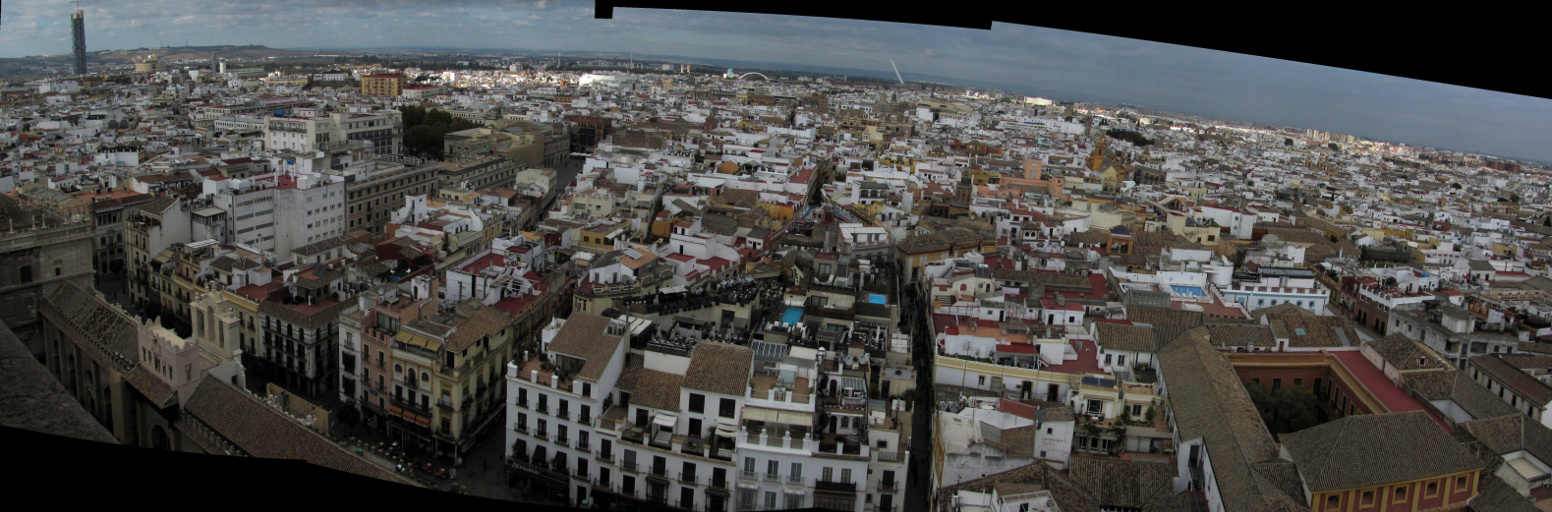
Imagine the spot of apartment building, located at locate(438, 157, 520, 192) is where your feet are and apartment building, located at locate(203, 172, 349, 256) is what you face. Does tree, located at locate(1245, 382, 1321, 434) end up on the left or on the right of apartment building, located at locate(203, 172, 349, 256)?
left

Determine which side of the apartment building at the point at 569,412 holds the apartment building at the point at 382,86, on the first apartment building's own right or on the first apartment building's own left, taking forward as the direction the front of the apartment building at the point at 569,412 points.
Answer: on the first apartment building's own right

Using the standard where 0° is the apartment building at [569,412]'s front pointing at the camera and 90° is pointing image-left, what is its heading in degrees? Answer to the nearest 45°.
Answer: approximately 45°

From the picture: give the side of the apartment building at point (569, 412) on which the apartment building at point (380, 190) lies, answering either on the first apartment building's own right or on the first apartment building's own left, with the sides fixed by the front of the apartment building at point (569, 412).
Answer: on the first apartment building's own right

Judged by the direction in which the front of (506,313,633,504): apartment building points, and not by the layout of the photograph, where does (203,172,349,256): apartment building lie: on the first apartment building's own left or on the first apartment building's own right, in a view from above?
on the first apartment building's own right

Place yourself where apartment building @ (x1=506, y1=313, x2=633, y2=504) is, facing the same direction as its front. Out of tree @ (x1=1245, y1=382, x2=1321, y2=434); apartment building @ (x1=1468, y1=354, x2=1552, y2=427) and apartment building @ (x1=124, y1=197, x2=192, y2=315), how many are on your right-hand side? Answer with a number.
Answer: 1

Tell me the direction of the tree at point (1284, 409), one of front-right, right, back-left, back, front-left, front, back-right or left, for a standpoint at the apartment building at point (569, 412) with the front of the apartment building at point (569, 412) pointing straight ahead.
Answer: back-left

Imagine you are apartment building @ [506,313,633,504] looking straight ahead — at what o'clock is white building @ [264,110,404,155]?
The white building is roughly at 4 o'clock from the apartment building.

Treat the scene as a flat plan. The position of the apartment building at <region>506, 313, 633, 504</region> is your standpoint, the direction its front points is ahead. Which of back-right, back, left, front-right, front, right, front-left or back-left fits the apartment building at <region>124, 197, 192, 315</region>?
right

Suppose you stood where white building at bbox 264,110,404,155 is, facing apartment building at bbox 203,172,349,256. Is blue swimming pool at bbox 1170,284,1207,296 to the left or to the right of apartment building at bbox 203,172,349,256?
left
